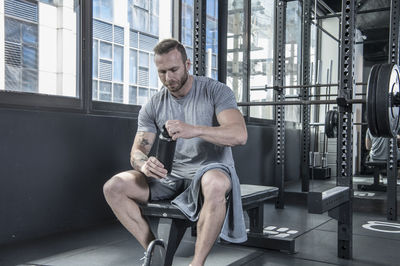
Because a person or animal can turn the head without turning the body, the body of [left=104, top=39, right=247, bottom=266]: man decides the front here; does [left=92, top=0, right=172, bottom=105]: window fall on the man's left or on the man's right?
on the man's right

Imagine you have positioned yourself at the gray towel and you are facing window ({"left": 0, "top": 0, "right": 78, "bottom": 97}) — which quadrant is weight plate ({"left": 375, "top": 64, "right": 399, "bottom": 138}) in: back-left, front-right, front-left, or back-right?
back-right

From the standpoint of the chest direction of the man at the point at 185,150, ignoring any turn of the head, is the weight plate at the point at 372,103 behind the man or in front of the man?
behind

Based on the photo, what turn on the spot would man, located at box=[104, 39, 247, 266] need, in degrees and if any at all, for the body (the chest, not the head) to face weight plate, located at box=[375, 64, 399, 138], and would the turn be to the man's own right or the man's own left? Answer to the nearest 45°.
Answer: approximately 135° to the man's own left

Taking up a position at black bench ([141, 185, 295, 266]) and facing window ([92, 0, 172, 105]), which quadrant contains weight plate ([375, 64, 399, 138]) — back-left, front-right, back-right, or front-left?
back-right

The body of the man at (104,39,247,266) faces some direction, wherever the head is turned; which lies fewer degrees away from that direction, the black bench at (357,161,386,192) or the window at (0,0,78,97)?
the window

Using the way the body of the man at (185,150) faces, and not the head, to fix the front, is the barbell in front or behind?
behind

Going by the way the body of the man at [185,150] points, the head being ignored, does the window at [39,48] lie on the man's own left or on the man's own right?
on the man's own right

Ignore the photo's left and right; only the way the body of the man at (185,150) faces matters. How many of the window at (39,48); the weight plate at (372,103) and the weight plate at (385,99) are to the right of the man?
1

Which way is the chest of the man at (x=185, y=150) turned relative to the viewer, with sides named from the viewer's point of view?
facing the viewer and to the left of the viewer

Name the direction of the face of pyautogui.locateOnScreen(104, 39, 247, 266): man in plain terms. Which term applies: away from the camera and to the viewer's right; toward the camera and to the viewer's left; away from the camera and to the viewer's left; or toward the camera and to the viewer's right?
toward the camera and to the viewer's left

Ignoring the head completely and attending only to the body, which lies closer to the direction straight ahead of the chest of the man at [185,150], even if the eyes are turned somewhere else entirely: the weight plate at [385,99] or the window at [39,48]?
the window
